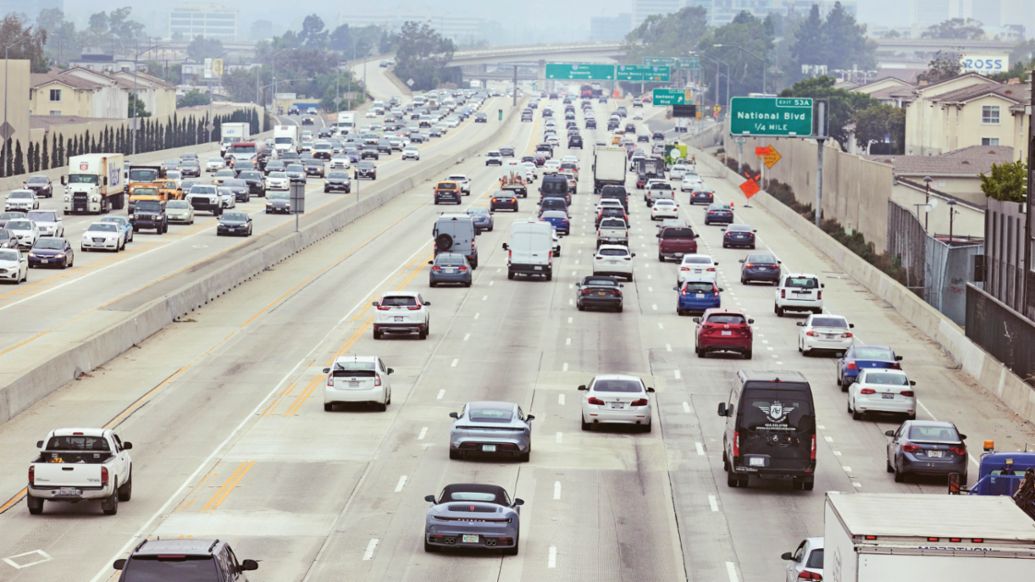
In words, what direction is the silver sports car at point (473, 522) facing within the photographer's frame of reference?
facing away from the viewer

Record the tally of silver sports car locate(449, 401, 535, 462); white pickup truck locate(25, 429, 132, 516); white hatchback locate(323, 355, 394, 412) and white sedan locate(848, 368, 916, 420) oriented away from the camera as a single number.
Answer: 4

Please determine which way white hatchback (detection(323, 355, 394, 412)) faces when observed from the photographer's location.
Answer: facing away from the viewer

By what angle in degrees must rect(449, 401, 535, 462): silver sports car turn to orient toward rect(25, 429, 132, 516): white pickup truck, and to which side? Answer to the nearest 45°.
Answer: approximately 135° to its left

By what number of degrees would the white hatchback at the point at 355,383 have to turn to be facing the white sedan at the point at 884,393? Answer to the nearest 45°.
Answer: approximately 90° to its right

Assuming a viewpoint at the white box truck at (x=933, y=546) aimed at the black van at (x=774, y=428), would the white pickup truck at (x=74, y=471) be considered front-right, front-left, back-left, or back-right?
front-left

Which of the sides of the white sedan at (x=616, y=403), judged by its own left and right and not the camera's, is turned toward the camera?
back

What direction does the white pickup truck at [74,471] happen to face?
away from the camera

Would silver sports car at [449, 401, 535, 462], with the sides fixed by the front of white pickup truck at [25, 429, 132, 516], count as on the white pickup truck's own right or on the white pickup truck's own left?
on the white pickup truck's own right

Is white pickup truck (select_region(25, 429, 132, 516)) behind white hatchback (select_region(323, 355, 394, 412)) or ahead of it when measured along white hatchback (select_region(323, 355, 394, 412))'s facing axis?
behind

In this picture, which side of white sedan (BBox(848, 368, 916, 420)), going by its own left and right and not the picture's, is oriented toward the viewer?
back

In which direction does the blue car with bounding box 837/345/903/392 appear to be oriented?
away from the camera
